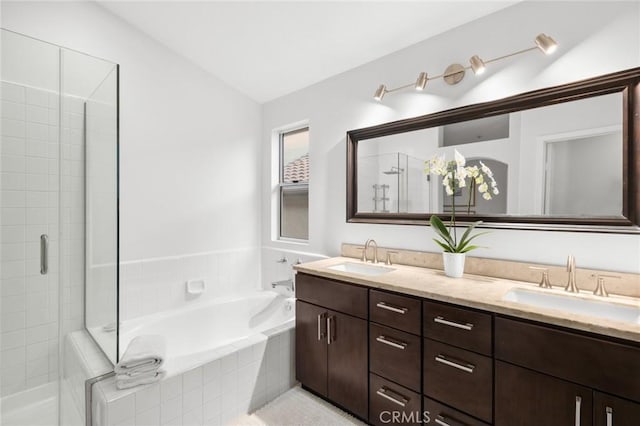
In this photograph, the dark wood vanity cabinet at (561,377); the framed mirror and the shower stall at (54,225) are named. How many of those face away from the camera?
0

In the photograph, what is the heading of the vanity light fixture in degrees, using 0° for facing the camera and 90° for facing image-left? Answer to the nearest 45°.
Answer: approximately 45°

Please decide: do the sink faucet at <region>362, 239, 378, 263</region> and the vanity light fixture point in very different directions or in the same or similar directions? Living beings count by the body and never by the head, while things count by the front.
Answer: same or similar directions

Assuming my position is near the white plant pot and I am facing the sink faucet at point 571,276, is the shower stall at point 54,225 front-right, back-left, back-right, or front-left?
back-right

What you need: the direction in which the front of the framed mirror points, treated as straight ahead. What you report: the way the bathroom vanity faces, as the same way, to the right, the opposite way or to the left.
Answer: the same way

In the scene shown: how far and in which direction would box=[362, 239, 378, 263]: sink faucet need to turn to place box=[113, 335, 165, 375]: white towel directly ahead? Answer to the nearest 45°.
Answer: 0° — it already faces it

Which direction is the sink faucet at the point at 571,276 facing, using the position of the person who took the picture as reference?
facing the viewer and to the left of the viewer

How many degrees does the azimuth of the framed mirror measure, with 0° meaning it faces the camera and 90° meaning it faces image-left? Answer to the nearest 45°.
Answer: approximately 45°

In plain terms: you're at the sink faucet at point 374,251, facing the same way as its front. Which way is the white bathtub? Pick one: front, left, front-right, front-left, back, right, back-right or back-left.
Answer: front-right

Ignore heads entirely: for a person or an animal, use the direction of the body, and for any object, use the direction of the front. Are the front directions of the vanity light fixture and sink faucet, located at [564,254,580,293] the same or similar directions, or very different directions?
same or similar directions

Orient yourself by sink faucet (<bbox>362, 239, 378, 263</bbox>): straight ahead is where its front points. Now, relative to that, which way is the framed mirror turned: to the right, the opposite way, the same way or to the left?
the same way
